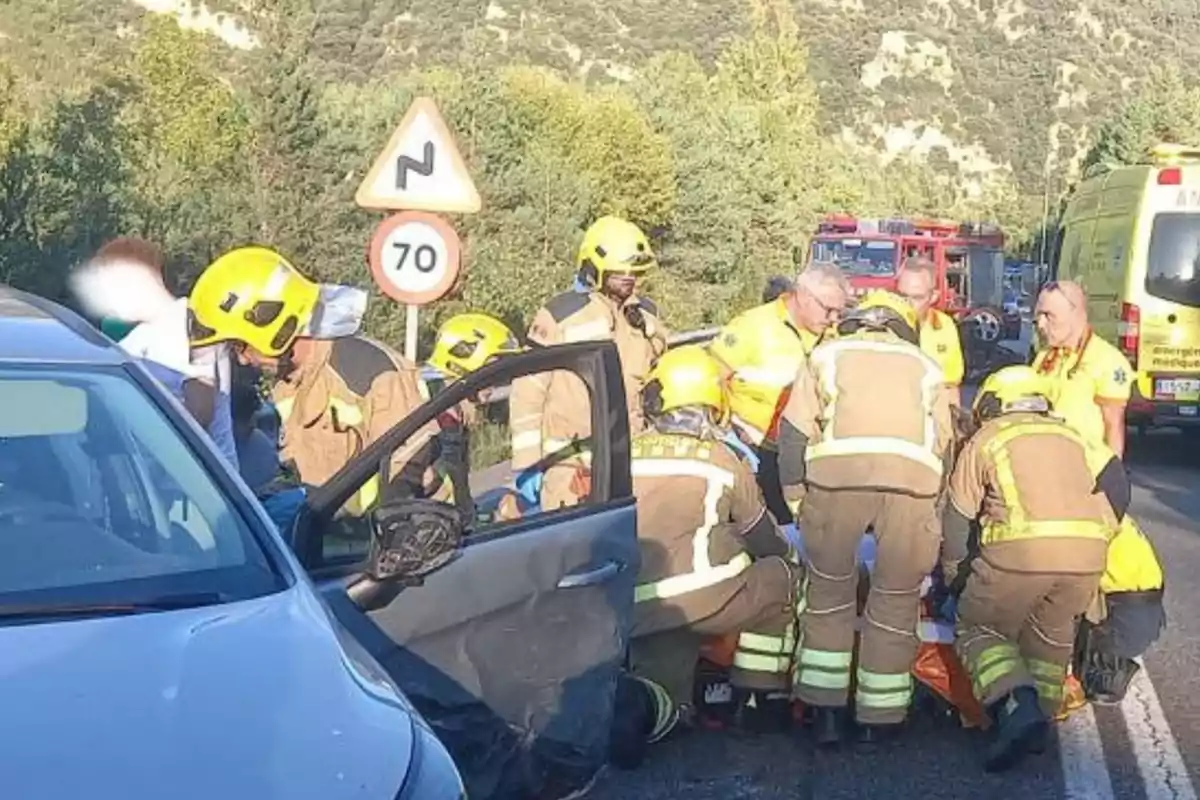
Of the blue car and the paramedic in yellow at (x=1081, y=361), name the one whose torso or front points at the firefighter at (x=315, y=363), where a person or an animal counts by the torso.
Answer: the paramedic in yellow

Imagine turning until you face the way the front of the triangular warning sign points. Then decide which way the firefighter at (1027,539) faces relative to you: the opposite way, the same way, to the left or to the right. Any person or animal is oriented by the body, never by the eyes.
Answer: the opposite way

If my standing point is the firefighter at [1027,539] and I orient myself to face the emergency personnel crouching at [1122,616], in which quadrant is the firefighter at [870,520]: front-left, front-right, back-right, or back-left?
back-left

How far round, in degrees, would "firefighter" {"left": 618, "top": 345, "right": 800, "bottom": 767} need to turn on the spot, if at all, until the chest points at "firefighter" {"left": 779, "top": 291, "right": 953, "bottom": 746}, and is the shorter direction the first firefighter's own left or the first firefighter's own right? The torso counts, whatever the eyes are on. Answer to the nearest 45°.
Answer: approximately 45° to the first firefighter's own right

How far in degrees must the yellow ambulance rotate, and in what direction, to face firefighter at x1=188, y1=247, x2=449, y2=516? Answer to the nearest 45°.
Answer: approximately 135° to its left
